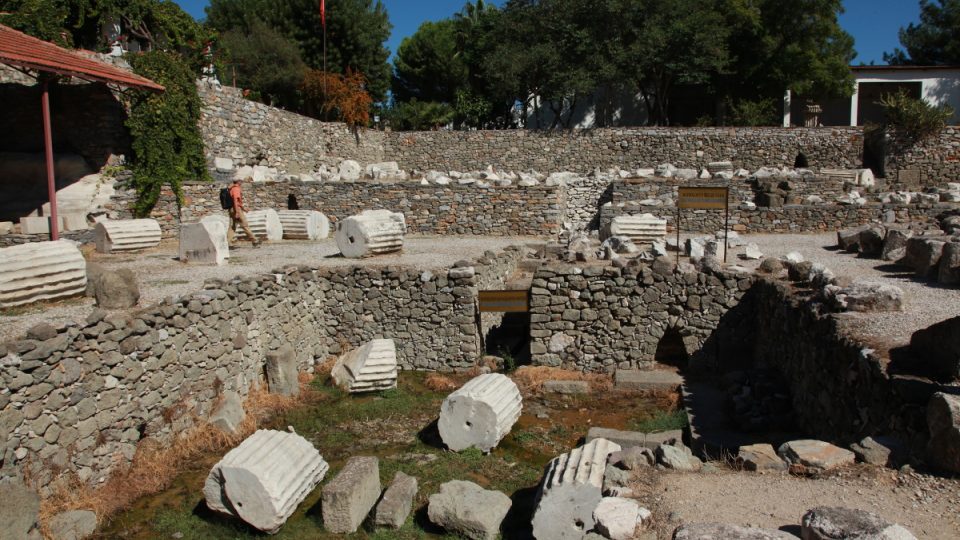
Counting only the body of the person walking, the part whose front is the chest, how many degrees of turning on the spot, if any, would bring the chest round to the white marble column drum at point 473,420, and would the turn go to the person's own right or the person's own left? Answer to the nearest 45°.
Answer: approximately 90° to the person's own right

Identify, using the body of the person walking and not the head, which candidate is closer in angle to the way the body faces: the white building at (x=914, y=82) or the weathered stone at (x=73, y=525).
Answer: the white building

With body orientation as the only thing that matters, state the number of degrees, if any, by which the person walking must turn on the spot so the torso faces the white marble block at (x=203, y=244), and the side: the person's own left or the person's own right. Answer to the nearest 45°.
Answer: approximately 90° to the person's own right

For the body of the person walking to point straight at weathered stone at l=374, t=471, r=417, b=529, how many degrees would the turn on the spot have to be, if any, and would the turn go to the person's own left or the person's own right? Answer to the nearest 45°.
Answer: approximately 90° to the person's own right

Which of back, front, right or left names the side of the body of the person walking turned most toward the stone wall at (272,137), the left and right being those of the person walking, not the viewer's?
left

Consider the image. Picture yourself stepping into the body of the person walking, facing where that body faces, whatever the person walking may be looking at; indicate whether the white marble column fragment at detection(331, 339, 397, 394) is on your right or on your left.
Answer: on your right

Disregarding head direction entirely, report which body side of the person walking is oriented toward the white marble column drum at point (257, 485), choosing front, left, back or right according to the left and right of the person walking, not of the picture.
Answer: right

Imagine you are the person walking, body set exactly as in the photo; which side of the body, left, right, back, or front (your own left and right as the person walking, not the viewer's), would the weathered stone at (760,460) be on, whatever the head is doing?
right

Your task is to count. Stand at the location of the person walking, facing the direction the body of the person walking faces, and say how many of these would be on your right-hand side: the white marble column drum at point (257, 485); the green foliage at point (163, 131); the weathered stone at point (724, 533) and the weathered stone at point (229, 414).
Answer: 3

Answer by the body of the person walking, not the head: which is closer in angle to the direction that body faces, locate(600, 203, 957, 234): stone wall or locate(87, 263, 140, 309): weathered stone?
the stone wall

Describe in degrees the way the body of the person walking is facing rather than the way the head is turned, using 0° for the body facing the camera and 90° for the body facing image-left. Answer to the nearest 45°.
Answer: approximately 270°
